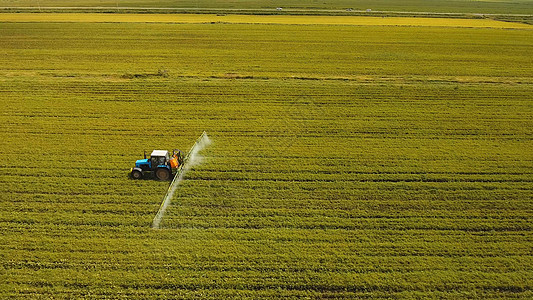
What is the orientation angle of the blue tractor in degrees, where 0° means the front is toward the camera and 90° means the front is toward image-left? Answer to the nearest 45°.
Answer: approximately 90°
